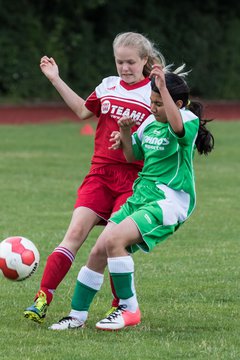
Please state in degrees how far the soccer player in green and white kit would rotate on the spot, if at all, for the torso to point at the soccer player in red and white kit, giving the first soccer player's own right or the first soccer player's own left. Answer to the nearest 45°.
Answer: approximately 90° to the first soccer player's own right

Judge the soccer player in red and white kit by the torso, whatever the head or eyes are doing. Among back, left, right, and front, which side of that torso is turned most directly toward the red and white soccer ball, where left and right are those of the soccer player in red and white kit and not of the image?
right

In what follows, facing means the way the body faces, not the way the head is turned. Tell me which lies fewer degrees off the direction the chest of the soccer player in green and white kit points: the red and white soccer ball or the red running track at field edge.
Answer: the red and white soccer ball

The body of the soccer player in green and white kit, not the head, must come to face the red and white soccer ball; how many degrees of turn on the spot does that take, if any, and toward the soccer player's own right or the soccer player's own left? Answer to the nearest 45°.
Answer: approximately 45° to the soccer player's own right

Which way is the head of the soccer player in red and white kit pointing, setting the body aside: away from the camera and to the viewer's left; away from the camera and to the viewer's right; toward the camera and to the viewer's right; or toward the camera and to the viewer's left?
toward the camera and to the viewer's left

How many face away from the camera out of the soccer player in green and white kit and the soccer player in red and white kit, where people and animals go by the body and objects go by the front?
0

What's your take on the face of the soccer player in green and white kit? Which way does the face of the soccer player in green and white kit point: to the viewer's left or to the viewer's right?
to the viewer's left

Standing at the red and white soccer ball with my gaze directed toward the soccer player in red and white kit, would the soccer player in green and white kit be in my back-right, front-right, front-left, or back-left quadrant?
front-right

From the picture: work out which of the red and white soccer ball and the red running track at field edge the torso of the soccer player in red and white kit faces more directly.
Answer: the red and white soccer ball

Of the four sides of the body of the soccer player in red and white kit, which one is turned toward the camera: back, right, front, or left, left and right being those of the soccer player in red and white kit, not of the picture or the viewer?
front

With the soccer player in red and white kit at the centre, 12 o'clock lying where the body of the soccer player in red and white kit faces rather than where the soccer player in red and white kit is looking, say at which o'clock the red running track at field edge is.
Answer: The red running track at field edge is roughly at 6 o'clock from the soccer player in red and white kit.

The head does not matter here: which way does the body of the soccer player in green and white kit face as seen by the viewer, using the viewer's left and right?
facing the viewer and to the left of the viewer

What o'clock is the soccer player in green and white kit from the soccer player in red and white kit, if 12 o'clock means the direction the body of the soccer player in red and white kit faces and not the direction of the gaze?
The soccer player in green and white kit is roughly at 11 o'clock from the soccer player in red and white kit.
